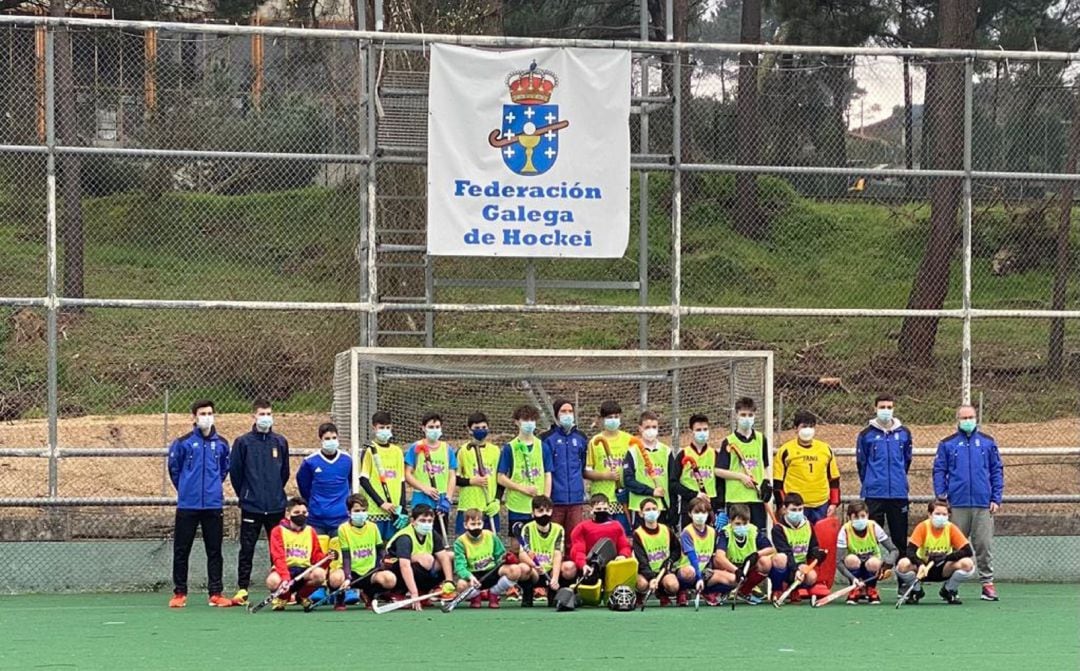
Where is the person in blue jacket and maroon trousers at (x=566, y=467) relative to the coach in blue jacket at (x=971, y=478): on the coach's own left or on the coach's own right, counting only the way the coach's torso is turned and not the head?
on the coach's own right

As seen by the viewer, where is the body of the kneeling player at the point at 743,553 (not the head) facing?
toward the camera

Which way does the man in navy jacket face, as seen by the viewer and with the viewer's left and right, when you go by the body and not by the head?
facing the viewer

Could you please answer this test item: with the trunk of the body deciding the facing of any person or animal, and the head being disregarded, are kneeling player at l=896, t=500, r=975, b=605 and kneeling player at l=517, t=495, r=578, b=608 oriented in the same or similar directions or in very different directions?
same or similar directions

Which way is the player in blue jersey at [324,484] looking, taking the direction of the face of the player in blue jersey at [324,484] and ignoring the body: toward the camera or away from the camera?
toward the camera

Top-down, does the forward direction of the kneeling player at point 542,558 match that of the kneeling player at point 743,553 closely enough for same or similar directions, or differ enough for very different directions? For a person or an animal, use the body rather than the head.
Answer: same or similar directions

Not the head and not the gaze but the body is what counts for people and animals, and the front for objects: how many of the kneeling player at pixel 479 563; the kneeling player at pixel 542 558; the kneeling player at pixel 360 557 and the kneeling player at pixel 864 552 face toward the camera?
4

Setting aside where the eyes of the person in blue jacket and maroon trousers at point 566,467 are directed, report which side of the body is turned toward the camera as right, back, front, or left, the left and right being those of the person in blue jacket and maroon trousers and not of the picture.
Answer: front

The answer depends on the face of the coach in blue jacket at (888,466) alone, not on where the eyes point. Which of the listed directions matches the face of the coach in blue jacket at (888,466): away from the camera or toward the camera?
toward the camera

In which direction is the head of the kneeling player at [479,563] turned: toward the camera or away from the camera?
toward the camera

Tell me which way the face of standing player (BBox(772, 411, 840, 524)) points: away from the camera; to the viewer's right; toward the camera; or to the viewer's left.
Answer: toward the camera

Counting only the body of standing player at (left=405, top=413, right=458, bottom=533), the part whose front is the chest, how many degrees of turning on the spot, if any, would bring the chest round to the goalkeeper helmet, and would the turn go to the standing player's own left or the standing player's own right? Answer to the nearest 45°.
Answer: approximately 45° to the standing player's own left

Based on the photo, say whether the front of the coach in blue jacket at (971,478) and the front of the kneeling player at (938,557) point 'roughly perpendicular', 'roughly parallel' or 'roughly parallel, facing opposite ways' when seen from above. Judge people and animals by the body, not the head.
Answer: roughly parallel

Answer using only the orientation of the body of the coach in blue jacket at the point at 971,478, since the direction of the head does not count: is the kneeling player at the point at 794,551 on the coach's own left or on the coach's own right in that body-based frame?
on the coach's own right

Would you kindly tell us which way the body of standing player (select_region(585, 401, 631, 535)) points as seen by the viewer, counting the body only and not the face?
toward the camera

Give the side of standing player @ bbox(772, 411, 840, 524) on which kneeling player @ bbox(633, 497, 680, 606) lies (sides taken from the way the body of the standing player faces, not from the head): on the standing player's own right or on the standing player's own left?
on the standing player's own right

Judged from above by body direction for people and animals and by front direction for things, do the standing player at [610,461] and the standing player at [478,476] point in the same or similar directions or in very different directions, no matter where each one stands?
same or similar directions

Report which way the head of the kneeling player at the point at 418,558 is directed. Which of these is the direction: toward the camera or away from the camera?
toward the camera

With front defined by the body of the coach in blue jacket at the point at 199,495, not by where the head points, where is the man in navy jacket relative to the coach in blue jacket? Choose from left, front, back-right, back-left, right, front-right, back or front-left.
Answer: left
